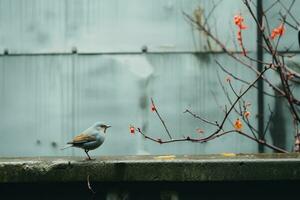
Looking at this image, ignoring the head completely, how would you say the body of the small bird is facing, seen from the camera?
to the viewer's right
